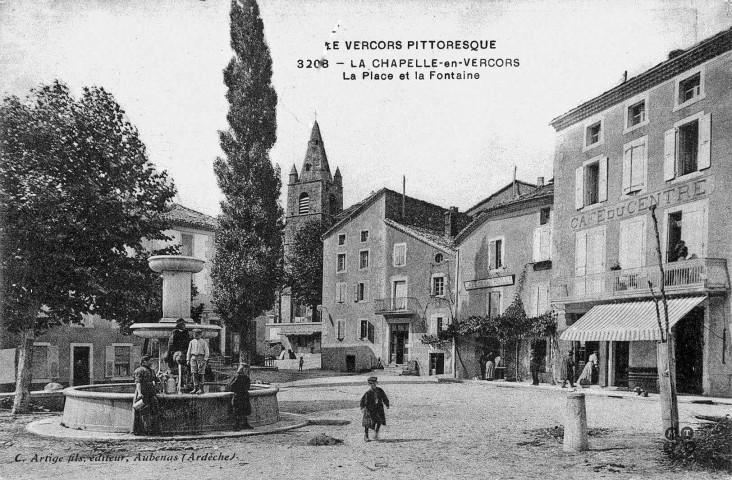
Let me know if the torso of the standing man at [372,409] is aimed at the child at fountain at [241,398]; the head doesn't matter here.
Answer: no

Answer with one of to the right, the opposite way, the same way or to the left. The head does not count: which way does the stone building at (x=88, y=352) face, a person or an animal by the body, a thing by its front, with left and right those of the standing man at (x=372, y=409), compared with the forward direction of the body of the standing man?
the same way

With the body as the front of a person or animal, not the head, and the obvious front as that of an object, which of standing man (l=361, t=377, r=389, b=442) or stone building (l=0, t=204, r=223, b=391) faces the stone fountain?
the stone building

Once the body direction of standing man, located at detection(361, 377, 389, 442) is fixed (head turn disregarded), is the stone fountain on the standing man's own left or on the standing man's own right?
on the standing man's own right

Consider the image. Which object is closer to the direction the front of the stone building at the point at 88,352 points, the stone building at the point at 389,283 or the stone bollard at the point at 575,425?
the stone bollard

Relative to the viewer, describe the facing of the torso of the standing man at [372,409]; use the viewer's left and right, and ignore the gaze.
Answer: facing the viewer

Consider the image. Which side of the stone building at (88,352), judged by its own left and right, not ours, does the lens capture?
front

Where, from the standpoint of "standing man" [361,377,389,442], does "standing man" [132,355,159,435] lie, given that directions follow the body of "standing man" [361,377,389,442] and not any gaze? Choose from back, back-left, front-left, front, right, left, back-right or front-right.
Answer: right

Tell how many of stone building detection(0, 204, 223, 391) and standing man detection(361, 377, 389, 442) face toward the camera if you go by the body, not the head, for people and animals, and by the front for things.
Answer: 2

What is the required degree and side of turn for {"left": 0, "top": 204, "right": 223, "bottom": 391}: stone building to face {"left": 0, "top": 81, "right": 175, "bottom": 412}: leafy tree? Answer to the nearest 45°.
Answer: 0° — it already faces it

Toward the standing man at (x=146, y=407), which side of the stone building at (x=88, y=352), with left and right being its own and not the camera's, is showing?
front

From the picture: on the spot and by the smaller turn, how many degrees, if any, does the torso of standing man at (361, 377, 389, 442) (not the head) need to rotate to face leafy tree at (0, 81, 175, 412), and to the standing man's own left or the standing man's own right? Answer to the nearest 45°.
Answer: approximately 135° to the standing man's own right

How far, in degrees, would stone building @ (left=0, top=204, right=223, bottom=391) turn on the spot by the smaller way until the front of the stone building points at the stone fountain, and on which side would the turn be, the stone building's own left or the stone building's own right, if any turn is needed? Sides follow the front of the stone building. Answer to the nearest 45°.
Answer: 0° — it already faces it
